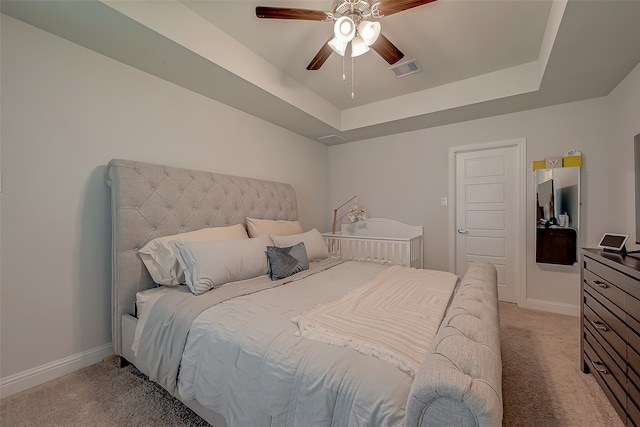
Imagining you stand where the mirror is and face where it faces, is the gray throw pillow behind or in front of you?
in front

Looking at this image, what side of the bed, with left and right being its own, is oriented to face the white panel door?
left

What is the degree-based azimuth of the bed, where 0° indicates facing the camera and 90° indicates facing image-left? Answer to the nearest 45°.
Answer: approximately 315°

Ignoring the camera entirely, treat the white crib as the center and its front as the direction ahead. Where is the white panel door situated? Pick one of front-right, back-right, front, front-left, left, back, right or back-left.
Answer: left

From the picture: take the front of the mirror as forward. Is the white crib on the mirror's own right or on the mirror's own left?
on the mirror's own right

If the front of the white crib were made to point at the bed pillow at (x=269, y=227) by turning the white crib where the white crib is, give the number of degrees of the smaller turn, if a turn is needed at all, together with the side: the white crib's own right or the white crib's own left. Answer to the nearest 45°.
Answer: approximately 45° to the white crib's own right

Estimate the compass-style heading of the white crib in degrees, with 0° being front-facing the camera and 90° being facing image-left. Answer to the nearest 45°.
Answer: approximately 0°

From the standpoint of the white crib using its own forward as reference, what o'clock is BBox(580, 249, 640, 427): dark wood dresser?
The dark wood dresser is roughly at 11 o'clock from the white crib.

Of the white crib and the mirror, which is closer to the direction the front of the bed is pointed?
the mirror

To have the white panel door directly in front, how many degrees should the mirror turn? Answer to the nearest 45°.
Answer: approximately 90° to its right
